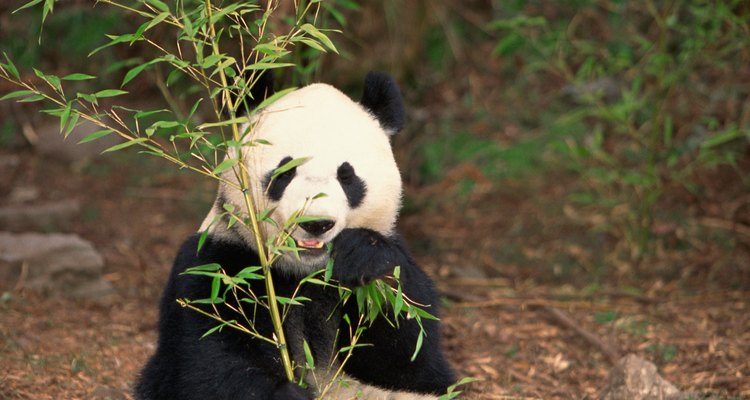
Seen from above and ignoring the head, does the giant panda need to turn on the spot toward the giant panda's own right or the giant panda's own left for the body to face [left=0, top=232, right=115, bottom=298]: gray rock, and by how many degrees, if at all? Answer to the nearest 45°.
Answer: approximately 135° to the giant panda's own right

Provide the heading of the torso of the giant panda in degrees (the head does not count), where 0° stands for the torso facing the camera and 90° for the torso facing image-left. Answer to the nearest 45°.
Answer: approximately 0°

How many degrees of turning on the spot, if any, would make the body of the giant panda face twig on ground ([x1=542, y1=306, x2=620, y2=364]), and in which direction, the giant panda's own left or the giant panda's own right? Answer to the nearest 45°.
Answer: approximately 135° to the giant panda's own left

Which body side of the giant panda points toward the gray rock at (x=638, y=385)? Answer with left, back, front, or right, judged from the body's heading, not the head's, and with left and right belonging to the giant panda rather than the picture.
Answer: left

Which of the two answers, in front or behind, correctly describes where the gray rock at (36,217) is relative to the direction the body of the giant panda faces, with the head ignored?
behind
